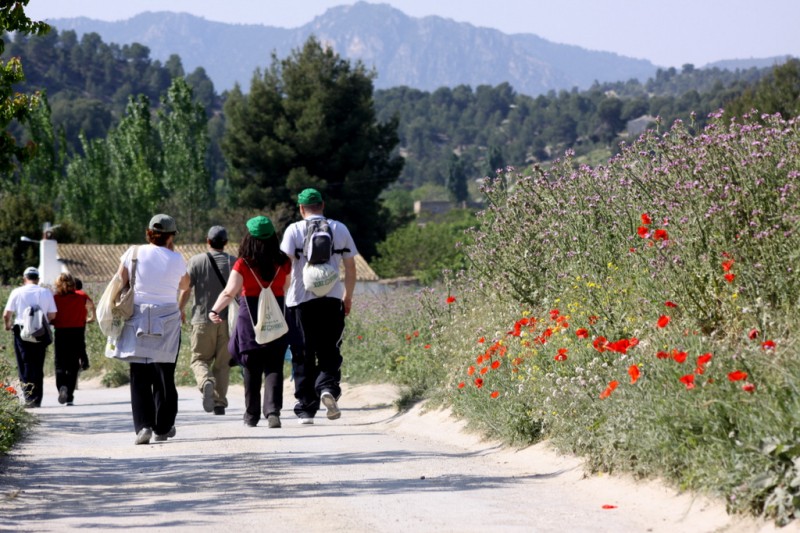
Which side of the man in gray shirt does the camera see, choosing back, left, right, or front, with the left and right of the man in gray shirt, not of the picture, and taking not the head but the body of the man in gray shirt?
back

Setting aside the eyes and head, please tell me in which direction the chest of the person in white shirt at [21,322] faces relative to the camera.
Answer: away from the camera

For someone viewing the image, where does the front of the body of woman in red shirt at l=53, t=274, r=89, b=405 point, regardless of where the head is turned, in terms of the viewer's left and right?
facing away from the viewer

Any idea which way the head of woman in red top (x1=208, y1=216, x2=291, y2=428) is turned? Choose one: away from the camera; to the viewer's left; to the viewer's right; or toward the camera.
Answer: away from the camera

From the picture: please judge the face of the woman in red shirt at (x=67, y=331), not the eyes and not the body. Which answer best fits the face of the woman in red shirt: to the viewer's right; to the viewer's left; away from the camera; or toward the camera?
away from the camera

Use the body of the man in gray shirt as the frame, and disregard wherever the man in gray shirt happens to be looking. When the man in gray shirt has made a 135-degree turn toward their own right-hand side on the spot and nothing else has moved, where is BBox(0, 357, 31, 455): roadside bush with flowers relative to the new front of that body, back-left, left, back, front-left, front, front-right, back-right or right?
right

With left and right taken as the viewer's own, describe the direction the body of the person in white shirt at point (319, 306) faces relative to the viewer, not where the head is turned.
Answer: facing away from the viewer

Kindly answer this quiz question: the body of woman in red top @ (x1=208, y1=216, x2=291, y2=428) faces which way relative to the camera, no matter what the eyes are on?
away from the camera

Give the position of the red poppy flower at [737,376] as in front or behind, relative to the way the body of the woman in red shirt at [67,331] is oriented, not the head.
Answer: behind
